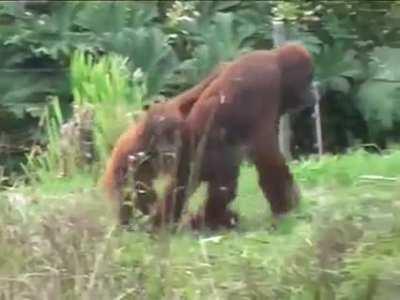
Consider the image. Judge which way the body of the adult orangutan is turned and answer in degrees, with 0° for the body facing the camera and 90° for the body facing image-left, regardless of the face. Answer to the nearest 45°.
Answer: approximately 270°

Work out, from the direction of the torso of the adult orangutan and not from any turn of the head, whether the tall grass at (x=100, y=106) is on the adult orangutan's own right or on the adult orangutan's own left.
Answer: on the adult orangutan's own left
